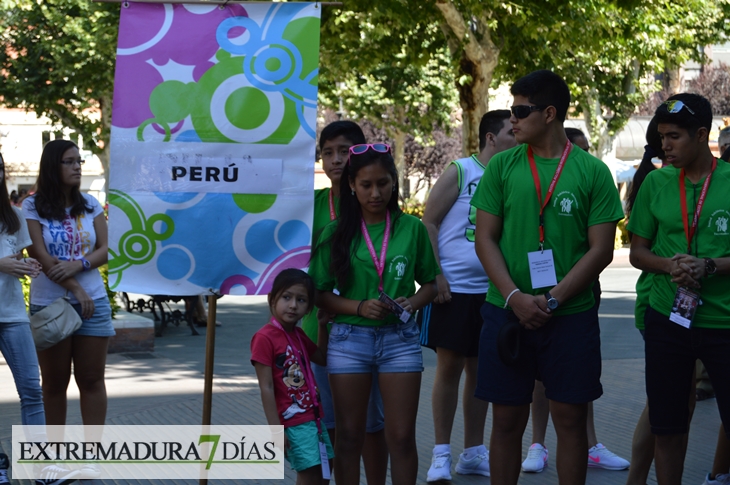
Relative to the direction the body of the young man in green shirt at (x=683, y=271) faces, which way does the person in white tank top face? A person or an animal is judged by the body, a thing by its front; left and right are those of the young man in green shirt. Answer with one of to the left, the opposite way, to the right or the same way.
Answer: to the left

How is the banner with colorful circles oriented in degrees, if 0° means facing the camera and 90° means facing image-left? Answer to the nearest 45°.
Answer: approximately 0°

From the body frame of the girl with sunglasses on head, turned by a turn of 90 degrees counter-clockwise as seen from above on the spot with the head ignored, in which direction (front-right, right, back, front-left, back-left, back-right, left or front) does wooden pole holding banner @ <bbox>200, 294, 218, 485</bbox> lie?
back

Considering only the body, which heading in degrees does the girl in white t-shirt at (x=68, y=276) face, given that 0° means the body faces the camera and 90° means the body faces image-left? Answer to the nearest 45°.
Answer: approximately 315°

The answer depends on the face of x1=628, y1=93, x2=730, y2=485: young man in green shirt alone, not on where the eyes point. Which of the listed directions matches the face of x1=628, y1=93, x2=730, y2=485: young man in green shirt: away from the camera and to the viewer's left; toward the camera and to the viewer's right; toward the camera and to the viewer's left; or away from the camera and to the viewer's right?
toward the camera and to the viewer's left

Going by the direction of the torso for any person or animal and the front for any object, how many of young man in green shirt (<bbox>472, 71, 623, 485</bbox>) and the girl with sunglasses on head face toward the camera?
2

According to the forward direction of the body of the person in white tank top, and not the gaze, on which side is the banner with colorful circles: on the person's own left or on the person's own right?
on the person's own right

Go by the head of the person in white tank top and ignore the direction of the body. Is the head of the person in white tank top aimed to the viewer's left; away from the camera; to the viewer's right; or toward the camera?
to the viewer's right

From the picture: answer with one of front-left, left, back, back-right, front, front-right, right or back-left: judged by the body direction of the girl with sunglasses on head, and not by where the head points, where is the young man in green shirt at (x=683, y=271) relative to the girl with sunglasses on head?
left

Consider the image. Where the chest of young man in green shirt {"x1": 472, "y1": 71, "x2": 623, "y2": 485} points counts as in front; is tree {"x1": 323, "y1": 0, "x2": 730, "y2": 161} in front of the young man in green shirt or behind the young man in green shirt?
behind
